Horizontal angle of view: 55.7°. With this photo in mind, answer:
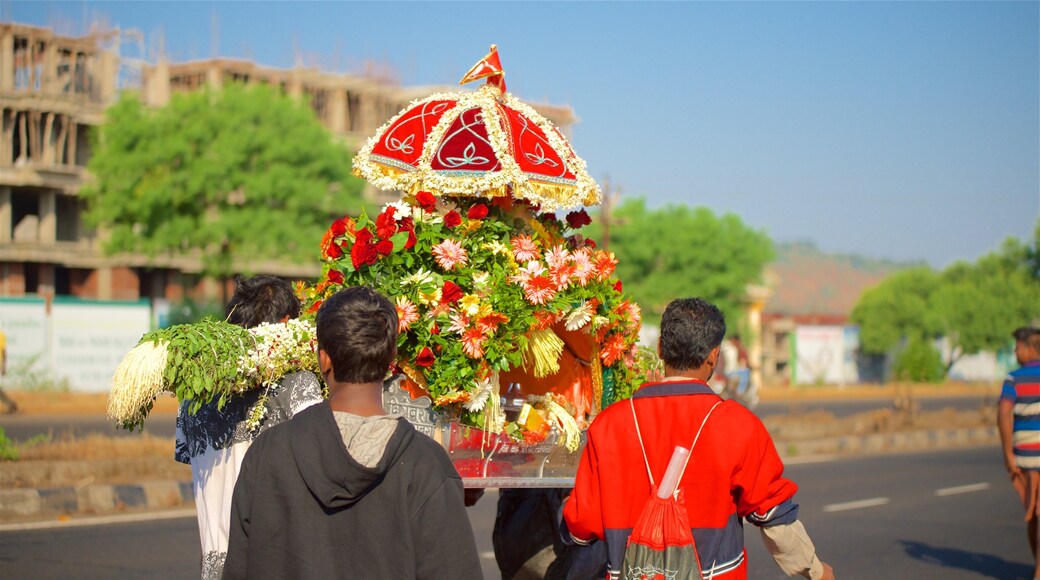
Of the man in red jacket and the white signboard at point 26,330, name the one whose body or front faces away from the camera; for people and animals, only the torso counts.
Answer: the man in red jacket

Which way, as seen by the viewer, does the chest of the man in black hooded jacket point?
away from the camera

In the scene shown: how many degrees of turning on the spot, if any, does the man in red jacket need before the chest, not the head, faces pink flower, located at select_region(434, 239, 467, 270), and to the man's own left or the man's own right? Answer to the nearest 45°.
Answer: approximately 45° to the man's own left

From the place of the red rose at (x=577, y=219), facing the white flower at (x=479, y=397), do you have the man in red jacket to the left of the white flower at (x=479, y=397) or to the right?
left

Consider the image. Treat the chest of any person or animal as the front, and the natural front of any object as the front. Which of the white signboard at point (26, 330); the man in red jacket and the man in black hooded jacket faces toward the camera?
the white signboard

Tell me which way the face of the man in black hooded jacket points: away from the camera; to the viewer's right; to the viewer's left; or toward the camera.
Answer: away from the camera

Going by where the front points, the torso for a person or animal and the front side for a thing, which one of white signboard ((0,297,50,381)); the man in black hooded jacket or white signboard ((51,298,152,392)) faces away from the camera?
the man in black hooded jacket

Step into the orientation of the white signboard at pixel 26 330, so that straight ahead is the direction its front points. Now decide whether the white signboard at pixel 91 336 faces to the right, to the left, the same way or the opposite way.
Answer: the same way

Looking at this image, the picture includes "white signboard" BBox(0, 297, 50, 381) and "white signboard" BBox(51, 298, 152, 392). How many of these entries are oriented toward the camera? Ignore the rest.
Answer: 2

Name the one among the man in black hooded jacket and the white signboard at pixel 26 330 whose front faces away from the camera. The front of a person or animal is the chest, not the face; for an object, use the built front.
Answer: the man in black hooded jacket

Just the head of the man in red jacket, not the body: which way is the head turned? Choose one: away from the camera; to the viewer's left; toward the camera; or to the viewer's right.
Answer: away from the camera

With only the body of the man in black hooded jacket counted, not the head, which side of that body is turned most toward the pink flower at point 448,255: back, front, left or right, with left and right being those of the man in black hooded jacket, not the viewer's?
front

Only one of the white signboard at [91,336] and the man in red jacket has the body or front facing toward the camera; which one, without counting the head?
the white signboard

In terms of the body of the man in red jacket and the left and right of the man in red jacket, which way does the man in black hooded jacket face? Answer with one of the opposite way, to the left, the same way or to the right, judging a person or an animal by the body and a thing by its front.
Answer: the same way

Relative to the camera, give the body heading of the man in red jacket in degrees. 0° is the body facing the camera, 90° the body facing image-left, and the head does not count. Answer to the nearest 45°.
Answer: approximately 180°

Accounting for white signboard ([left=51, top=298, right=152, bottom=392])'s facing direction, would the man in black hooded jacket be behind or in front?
in front

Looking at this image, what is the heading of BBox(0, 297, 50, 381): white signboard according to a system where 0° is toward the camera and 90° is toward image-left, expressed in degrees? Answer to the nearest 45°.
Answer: approximately 0°

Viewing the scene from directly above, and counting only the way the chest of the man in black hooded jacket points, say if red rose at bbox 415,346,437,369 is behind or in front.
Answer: in front

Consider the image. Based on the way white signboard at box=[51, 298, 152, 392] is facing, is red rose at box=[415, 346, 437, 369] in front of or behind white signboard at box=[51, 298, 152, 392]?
in front

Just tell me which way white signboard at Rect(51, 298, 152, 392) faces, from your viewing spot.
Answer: facing the viewer
